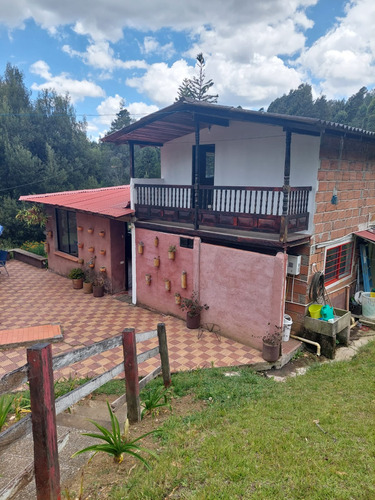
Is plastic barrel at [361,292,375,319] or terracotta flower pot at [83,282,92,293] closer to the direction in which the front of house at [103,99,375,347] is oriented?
the terracotta flower pot

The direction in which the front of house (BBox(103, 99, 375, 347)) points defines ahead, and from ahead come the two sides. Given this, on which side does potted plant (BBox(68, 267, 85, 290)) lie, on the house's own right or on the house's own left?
on the house's own right

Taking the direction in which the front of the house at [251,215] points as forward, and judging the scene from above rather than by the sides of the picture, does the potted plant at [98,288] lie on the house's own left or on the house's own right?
on the house's own right

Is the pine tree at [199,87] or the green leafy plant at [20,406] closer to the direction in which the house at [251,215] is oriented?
the green leafy plant

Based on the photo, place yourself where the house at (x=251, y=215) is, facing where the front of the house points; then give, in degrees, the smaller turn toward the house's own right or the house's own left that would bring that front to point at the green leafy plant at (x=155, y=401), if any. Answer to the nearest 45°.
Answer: approximately 45° to the house's own left

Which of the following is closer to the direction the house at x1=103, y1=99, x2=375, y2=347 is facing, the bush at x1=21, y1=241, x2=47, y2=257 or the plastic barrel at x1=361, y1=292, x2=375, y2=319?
the bush

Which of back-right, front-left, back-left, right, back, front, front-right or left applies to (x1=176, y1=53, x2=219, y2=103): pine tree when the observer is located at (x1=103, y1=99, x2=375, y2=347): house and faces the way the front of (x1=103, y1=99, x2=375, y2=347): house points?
back-right

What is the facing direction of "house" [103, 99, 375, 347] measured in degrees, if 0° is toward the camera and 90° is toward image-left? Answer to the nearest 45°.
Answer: approximately 45°

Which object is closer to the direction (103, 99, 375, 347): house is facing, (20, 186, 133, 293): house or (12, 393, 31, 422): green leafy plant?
the green leafy plant

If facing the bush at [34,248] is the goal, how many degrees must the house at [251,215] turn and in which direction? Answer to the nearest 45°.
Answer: approximately 90° to its right

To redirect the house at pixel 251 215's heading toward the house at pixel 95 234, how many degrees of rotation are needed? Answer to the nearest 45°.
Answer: approximately 90° to its right

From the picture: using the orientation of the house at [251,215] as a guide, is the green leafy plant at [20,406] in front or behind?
in front

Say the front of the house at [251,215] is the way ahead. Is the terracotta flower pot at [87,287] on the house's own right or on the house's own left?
on the house's own right
